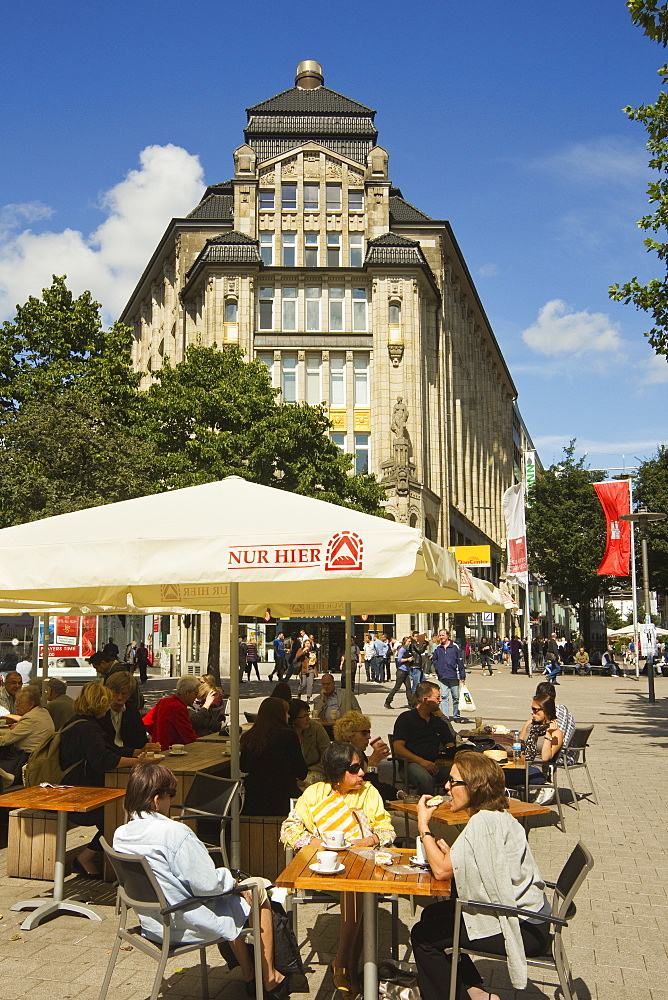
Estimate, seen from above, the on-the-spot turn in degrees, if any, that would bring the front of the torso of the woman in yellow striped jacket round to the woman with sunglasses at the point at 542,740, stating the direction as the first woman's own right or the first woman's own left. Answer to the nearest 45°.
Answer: approximately 135° to the first woman's own left

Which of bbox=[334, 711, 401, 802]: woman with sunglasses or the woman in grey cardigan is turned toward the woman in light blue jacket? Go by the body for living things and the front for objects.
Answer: the woman in grey cardigan

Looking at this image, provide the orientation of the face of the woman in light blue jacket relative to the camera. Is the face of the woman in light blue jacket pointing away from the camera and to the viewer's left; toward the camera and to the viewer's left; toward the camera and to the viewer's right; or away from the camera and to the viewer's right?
away from the camera and to the viewer's right

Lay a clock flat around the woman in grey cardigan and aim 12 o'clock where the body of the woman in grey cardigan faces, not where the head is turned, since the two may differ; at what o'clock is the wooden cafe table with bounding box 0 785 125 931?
The wooden cafe table is roughly at 1 o'clock from the woman in grey cardigan.

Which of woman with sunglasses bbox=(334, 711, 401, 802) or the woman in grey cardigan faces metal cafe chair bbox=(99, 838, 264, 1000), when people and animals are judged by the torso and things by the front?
the woman in grey cardigan

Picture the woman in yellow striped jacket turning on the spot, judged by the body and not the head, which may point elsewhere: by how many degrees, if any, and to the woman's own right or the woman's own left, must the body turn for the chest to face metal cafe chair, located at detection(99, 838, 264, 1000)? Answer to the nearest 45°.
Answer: approximately 45° to the woman's own right

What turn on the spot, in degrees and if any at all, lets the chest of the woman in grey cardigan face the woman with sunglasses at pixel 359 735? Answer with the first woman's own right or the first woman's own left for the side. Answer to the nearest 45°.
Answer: approximately 90° to the first woman's own right

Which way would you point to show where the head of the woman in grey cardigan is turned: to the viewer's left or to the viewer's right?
to the viewer's left

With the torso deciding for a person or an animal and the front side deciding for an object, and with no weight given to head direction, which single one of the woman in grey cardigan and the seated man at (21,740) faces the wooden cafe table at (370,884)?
the woman in grey cardigan

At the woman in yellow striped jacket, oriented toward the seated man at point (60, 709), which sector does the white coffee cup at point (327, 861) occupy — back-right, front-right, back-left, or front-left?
back-left

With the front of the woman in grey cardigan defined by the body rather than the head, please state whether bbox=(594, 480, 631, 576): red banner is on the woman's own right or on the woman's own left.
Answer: on the woman's own right
